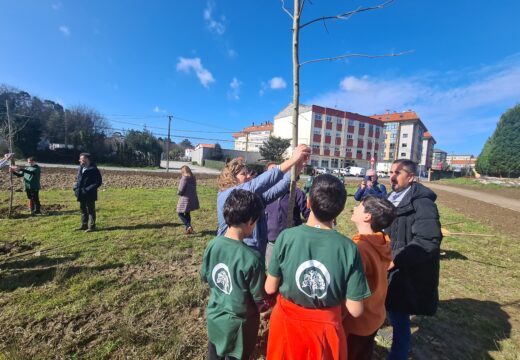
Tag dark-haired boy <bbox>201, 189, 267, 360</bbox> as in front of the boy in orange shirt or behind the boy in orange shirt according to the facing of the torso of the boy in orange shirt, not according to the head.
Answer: in front

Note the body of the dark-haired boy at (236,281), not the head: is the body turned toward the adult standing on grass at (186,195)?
no

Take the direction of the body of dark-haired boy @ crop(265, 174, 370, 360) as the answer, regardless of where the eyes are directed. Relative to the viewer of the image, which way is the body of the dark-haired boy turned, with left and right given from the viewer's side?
facing away from the viewer

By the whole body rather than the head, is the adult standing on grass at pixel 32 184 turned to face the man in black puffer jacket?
no

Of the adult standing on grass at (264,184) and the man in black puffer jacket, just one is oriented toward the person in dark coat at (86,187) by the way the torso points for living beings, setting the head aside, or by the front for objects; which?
the man in black puffer jacket

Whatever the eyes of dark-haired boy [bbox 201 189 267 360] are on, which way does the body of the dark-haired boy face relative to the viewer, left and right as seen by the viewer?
facing away from the viewer and to the right of the viewer

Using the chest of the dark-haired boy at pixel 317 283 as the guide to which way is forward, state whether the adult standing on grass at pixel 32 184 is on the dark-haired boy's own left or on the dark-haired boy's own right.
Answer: on the dark-haired boy's own left

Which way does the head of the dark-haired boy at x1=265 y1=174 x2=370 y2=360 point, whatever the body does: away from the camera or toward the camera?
away from the camera

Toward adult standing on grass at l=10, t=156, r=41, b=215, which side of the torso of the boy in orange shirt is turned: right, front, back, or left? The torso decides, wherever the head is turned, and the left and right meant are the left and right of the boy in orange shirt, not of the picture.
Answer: front

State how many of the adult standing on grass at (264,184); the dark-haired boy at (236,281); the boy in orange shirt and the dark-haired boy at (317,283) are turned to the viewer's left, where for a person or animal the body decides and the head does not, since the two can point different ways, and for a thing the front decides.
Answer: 1

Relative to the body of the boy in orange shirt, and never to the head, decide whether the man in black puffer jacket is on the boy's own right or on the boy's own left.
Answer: on the boy's own right

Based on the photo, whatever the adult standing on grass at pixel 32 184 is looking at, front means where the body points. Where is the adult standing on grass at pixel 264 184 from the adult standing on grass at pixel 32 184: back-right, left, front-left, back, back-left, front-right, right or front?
front-left

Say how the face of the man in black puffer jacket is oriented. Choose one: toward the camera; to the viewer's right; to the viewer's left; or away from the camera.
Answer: to the viewer's left

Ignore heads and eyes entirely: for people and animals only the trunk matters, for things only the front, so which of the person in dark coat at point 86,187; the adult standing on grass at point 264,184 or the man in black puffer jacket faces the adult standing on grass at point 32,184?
the man in black puffer jacket

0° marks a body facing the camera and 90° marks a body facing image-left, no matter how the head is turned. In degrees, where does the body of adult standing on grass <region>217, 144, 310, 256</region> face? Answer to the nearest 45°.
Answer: approximately 270°

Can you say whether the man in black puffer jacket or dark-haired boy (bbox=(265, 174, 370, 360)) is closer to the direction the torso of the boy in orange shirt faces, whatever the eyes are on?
the dark-haired boy

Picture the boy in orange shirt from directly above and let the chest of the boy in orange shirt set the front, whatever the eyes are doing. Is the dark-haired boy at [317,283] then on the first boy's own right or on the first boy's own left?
on the first boy's own left

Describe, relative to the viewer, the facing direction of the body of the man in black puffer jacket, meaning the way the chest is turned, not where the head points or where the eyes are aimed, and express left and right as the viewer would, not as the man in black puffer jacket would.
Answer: facing to the left of the viewer
